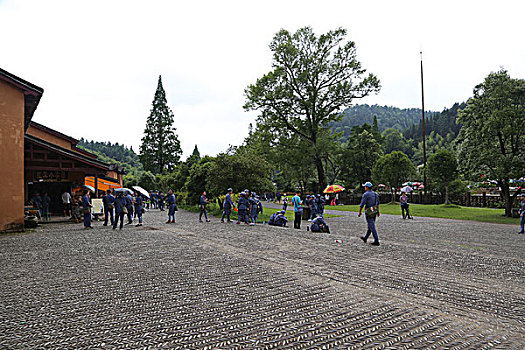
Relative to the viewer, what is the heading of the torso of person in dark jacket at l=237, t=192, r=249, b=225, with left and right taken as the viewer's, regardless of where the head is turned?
facing away from the viewer

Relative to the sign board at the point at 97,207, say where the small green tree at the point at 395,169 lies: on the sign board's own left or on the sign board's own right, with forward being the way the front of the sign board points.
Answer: on the sign board's own left

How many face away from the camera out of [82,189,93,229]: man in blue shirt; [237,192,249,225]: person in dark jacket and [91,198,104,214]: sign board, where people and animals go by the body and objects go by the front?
1

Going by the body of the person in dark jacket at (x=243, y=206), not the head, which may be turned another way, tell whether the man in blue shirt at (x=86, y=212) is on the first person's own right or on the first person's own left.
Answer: on the first person's own left

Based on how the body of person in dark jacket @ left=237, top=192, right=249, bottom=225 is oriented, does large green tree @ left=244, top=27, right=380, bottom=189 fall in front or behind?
in front

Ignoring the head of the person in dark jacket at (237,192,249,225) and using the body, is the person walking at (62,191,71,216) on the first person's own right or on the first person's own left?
on the first person's own left

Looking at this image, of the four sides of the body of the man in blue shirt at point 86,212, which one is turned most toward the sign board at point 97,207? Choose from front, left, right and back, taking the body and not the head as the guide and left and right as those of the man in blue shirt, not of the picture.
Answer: left

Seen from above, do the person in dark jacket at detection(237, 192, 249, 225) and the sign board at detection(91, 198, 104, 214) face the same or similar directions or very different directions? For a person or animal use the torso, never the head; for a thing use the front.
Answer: very different directions
